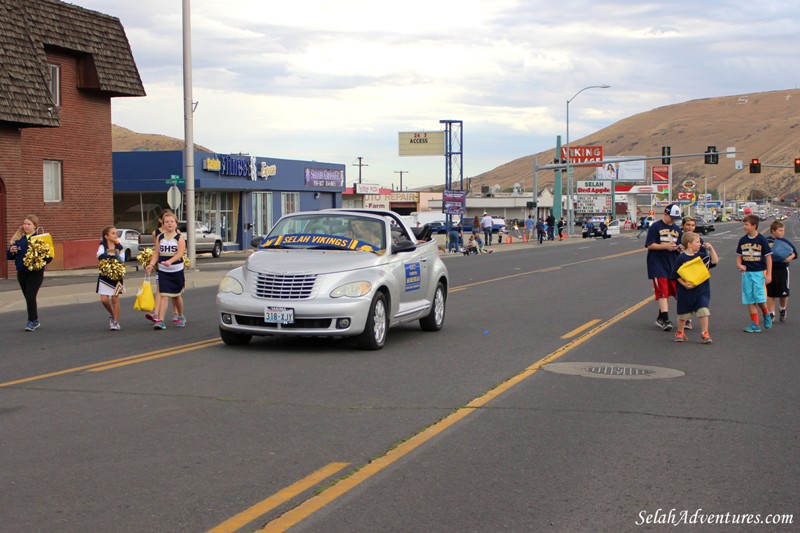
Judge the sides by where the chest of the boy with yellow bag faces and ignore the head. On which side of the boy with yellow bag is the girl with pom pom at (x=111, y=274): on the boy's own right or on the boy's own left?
on the boy's own right

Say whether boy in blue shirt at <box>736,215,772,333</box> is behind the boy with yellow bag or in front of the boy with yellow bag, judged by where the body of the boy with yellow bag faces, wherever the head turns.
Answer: behind

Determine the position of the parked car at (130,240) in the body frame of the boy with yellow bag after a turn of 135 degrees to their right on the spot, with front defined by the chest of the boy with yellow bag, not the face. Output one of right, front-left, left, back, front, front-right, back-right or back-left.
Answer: front

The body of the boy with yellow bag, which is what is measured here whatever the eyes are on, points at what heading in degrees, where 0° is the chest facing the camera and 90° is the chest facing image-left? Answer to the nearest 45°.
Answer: approximately 0°

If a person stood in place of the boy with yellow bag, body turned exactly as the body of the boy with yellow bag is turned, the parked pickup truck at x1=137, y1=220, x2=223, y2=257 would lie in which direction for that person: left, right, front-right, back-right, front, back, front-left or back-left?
back-right

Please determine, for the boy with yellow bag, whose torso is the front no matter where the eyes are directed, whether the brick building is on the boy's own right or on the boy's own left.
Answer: on the boy's own right

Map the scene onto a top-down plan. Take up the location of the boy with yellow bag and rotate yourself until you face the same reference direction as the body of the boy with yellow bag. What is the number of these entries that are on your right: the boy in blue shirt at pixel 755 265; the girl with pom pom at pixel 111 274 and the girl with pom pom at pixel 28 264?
2

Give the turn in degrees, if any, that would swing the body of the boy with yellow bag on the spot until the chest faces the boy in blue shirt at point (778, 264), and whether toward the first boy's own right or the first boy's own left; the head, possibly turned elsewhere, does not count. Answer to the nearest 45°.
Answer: approximately 135° to the first boy's own left

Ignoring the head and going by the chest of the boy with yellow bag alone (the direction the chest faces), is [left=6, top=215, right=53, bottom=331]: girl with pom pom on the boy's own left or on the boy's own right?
on the boy's own right
